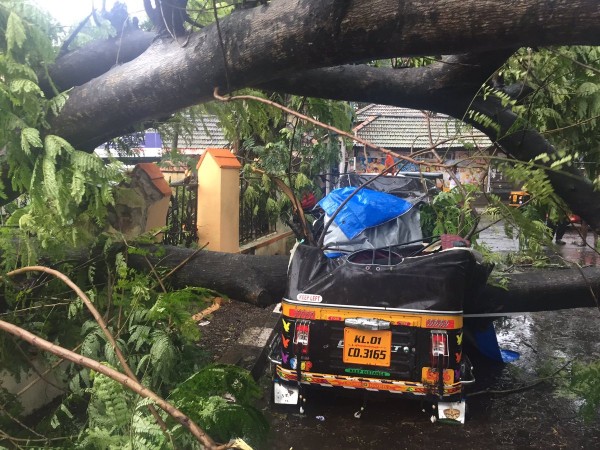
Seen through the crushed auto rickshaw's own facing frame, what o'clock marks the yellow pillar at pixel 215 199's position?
The yellow pillar is roughly at 11 o'clock from the crushed auto rickshaw.

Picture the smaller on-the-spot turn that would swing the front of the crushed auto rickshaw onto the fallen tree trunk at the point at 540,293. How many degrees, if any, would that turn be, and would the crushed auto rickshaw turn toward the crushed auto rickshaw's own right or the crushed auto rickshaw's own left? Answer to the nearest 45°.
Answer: approximately 45° to the crushed auto rickshaw's own right

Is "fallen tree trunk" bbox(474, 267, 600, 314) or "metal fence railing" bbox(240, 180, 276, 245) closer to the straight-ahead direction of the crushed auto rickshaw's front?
the metal fence railing

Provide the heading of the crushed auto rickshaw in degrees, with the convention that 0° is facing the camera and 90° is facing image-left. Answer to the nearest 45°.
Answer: approximately 180°

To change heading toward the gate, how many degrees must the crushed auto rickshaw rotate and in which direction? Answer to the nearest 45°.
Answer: approximately 45° to its left
